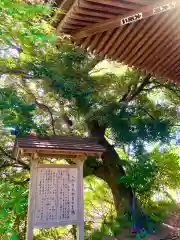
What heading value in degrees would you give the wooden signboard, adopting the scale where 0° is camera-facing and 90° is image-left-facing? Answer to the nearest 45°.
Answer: approximately 0°
